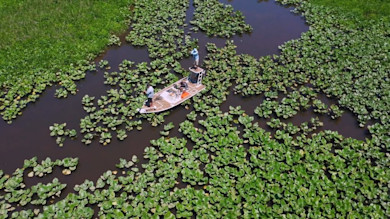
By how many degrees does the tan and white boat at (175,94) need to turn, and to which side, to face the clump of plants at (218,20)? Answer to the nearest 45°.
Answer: approximately 135° to its right

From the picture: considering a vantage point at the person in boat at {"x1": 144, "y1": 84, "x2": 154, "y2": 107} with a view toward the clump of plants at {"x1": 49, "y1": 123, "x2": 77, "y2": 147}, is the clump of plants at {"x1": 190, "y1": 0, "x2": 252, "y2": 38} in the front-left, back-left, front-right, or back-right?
back-right

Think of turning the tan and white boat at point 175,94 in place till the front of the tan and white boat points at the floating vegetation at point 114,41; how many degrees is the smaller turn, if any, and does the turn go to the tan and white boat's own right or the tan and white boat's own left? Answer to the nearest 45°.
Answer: approximately 90° to the tan and white boat's own right

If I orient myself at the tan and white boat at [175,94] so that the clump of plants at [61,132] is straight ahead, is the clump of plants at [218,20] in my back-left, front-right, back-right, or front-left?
back-right

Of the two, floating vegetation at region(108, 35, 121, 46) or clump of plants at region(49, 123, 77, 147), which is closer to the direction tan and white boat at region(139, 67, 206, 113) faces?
the clump of plants

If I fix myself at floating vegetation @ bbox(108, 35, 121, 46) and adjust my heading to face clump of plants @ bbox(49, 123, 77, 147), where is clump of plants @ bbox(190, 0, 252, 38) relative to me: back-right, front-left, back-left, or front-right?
back-left

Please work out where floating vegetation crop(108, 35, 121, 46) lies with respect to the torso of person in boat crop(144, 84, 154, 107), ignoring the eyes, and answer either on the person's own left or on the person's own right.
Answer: on the person's own right

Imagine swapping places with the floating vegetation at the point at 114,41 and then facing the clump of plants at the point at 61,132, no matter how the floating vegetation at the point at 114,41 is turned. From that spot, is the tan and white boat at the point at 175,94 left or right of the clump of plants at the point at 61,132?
left

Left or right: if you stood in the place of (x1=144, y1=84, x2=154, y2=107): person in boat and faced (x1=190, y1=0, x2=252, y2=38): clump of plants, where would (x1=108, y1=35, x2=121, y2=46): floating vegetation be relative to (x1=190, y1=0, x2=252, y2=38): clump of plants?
left

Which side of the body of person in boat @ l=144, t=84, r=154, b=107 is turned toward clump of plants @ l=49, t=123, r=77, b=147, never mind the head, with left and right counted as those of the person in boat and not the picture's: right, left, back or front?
front

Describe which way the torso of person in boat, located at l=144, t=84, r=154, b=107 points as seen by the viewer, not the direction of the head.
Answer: to the viewer's left
